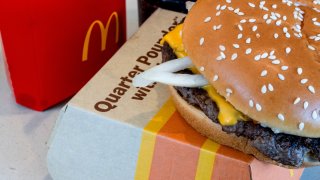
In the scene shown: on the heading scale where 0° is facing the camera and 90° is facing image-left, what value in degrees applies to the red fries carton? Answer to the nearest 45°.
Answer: approximately 315°

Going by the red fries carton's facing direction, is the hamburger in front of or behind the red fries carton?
in front
